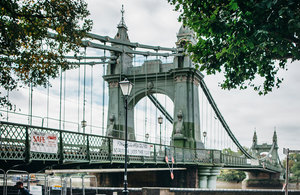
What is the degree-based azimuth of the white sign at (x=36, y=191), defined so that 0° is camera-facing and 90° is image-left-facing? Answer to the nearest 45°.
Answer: approximately 0°

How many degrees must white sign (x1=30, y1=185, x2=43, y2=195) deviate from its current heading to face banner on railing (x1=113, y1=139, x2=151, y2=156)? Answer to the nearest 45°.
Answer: approximately 135° to its left

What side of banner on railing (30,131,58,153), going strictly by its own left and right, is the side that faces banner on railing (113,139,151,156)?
left

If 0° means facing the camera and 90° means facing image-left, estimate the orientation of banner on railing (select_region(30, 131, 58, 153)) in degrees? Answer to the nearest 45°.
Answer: approximately 315°

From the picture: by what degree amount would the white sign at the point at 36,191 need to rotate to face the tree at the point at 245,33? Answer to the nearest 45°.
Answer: approximately 45° to its left
